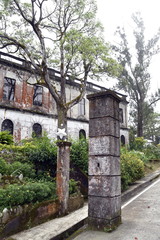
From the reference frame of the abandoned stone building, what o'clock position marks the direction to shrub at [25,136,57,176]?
The shrub is roughly at 1 o'clock from the abandoned stone building.

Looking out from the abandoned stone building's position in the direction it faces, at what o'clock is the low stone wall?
The low stone wall is roughly at 1 o'clock from the abandoned stone building.

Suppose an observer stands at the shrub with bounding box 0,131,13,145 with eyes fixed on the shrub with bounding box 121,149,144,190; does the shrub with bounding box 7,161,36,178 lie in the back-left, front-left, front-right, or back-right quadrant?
front-right

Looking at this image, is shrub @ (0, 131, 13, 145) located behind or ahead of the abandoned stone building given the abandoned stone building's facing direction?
ahead

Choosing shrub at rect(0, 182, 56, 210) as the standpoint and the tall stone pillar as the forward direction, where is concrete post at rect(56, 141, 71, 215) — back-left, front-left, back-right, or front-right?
front-left

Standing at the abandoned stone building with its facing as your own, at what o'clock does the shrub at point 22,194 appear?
The shrub is roughly at 1 o'clock from the abandoned stone building.

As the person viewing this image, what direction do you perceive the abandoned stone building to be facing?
facing the viewer and to the right of the viewer

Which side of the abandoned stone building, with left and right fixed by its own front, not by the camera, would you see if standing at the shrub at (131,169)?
front

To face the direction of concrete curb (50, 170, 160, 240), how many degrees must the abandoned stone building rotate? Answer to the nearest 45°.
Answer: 0° — it already faces it

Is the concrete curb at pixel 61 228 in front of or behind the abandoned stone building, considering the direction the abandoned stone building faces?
in front
